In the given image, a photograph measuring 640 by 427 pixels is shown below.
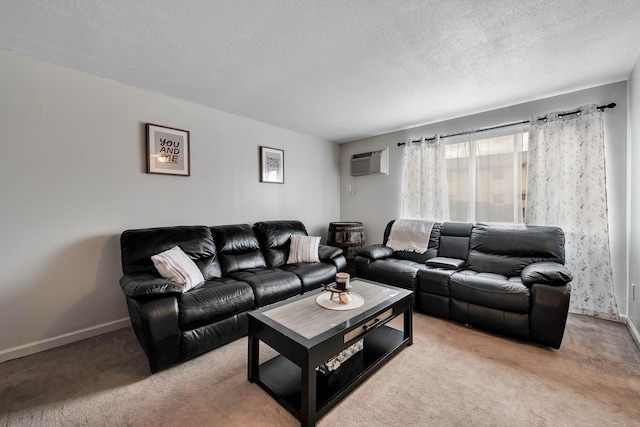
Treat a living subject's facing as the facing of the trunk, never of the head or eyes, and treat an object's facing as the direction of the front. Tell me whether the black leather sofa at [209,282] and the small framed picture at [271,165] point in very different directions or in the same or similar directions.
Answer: same or similar directions

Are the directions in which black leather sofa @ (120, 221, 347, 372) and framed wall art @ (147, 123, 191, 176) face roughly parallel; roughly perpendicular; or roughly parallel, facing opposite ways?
roughly parallel

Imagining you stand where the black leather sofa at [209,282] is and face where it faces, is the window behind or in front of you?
in front

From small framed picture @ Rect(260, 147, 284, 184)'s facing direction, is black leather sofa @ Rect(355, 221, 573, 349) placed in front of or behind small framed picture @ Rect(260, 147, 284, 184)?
in front

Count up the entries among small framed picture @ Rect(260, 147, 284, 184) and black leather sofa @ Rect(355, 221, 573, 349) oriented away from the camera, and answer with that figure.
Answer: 0

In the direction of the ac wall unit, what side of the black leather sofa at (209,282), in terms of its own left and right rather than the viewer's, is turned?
left

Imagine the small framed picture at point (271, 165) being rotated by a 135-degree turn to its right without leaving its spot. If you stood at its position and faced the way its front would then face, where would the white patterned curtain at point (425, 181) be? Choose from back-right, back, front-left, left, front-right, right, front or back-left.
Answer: back

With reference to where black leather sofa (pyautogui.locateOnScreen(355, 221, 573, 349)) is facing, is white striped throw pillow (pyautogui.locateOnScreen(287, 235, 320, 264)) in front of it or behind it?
in front

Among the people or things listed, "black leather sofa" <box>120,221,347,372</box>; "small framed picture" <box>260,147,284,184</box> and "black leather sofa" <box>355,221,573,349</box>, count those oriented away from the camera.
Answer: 0

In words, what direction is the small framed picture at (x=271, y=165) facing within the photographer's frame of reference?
facing the viewer and to the right of the viewer

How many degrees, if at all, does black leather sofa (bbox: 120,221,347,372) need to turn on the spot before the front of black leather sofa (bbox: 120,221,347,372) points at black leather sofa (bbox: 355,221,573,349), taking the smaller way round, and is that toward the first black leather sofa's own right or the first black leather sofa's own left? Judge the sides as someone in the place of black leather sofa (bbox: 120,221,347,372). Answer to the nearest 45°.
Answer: approximately 45° to the first black leather sofa's own left

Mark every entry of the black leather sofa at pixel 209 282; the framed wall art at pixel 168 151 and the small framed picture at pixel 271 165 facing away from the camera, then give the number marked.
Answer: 0

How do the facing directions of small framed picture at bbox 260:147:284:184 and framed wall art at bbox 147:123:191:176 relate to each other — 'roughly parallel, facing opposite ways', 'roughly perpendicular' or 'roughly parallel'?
roughly parallel

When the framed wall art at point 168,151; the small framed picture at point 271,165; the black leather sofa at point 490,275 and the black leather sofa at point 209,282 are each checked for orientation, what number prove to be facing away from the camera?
0
